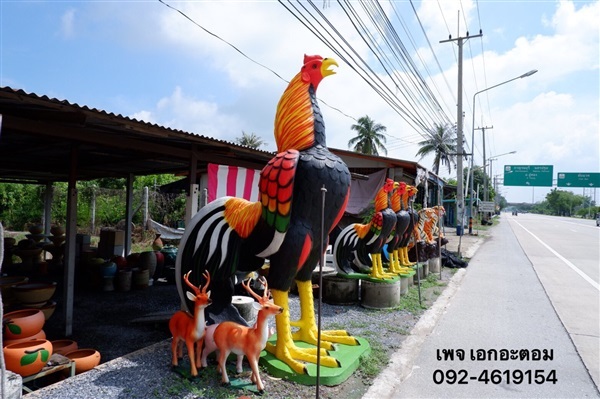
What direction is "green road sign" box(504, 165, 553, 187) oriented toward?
toward the camera

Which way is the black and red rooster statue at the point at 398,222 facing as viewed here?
to the viewer's right

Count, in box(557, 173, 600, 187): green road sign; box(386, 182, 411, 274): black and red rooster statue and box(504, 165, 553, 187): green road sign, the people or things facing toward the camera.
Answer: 2

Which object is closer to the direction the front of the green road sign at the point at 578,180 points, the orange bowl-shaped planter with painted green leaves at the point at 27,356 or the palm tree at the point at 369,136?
the orange bowl-shaped planter with painted green leaves

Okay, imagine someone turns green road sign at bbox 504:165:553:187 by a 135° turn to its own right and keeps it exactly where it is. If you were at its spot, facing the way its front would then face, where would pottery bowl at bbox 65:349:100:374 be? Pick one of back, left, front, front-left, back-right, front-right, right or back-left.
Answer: back-left

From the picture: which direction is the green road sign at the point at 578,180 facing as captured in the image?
toward the camera

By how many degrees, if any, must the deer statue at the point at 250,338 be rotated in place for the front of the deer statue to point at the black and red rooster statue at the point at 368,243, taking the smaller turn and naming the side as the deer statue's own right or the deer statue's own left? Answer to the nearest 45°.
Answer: approximately 90° to the deer statue's own left

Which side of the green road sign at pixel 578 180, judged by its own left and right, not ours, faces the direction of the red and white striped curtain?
front

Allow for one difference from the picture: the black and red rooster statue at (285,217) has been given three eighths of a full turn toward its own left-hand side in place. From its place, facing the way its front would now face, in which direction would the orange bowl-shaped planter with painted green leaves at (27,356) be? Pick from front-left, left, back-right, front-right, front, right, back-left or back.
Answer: left

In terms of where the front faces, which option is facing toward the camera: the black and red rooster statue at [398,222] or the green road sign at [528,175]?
the green road sign
